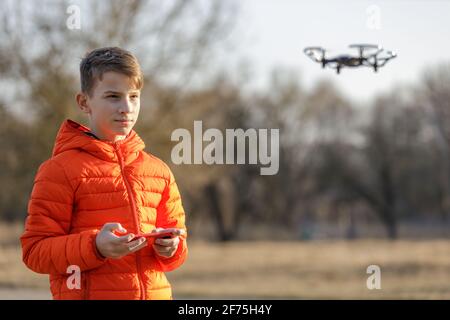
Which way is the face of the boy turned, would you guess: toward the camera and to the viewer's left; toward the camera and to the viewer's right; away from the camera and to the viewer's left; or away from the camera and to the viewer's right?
toward the camera and to the viewer's right

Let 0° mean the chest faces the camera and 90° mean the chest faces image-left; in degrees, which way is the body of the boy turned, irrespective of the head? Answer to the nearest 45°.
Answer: approximately 315°
